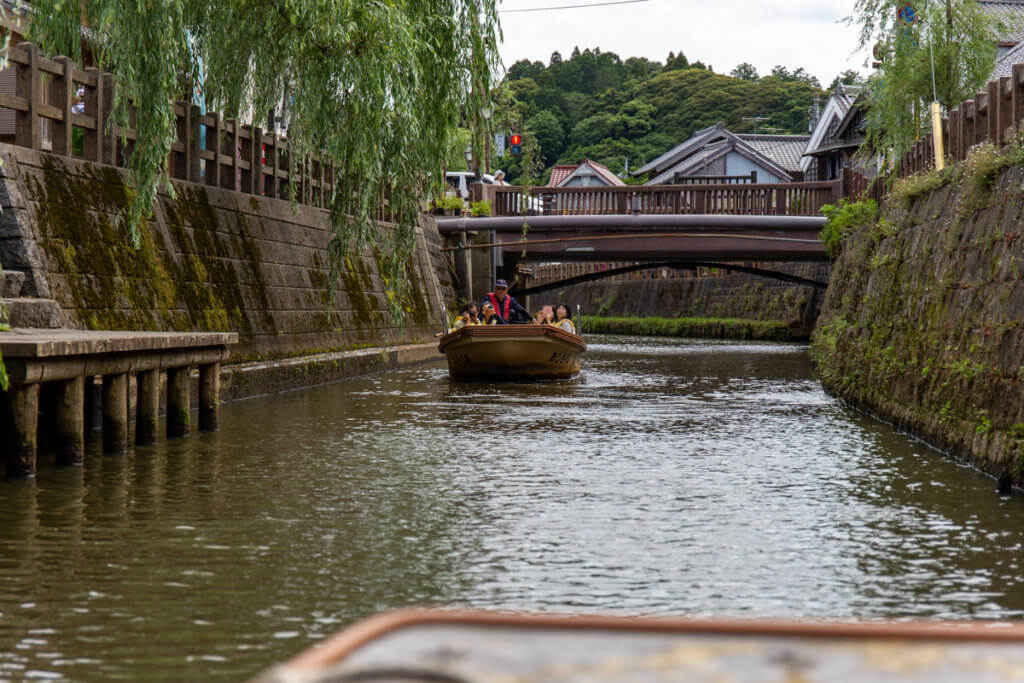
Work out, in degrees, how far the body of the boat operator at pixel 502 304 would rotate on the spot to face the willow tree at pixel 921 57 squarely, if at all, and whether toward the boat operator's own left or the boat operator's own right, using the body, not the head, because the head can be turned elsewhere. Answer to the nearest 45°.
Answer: approximately 90° to the boat operator's own left

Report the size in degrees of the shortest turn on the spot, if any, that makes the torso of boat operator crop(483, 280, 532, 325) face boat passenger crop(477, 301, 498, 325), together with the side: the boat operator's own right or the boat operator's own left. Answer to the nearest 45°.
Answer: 0° — they already face them

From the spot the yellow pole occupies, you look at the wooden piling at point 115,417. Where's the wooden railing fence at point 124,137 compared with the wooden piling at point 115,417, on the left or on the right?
right

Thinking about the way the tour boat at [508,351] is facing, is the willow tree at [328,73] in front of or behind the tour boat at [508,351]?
in front

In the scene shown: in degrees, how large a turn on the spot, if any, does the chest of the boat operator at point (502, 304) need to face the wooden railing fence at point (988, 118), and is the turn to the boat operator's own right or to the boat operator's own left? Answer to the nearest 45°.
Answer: approximately 45° to the boat operator's own left

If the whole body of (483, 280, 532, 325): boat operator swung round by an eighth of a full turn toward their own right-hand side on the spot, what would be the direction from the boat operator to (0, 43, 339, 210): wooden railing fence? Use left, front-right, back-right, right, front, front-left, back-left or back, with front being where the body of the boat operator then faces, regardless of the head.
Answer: front

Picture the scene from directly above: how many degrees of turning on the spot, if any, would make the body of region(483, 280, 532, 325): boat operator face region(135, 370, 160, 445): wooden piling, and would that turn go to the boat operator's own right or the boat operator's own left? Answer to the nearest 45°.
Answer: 0° — they already face it

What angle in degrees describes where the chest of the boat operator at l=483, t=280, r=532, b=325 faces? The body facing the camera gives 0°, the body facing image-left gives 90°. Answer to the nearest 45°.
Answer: approximately 0°

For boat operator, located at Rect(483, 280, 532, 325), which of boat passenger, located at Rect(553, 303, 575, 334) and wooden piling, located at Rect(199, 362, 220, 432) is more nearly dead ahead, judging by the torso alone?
the wooden piling

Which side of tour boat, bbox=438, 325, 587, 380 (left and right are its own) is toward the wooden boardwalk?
front

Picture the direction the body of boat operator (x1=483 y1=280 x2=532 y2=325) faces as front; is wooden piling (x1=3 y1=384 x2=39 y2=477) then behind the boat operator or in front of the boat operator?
in front

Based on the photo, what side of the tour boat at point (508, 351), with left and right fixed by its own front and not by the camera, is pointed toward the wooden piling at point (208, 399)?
front
